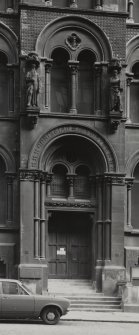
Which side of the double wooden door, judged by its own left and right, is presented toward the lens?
front

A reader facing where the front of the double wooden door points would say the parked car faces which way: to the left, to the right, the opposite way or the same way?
to the left

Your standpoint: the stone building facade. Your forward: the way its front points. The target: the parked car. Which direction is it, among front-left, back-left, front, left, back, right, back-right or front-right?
front

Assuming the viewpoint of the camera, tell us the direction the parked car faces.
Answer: facing to the right of the viewer

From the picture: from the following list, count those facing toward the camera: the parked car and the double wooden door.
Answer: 1

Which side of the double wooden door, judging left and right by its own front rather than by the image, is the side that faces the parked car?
front

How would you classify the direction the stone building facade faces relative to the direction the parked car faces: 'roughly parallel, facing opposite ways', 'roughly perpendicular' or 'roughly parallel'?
roughly perpendicular

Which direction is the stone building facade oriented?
toward the camera

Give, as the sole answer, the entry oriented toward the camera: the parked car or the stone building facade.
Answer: the stone building facade

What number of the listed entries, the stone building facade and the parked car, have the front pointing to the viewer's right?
1
